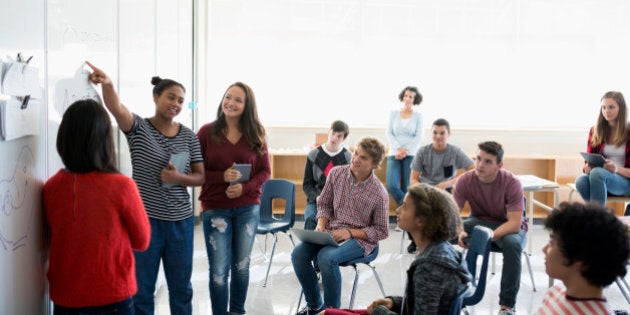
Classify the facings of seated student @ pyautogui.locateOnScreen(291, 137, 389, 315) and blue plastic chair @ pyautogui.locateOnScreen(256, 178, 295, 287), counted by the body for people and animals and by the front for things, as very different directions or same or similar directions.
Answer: same or similar directions

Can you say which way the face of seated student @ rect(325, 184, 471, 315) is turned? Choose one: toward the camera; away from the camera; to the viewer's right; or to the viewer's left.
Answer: to the viewer's left

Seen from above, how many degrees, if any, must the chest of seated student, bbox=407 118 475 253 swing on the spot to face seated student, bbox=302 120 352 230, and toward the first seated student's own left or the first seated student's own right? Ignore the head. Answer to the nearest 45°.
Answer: approximately 45° to the first seated student's own right

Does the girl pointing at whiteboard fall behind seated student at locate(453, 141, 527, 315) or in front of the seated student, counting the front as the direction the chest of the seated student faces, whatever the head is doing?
in front

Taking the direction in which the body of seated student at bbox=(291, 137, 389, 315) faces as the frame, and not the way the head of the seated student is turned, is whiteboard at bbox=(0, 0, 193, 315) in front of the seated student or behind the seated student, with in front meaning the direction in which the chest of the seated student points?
in front

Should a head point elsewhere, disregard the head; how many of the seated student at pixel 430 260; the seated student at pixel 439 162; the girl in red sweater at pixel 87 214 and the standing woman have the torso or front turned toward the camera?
2

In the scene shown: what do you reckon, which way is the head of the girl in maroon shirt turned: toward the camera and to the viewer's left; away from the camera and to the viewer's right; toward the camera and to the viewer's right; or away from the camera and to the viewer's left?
toward the camera and to the viewer's left

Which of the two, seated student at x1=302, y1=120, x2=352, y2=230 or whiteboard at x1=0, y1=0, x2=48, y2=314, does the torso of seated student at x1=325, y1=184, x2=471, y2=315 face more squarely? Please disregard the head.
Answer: the whiteboard

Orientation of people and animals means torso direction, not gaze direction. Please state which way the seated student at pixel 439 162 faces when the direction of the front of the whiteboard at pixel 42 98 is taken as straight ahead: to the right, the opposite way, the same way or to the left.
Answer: to the right

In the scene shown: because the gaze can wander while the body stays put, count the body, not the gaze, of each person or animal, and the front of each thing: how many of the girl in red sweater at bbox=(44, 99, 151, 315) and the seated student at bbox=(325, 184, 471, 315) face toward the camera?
0

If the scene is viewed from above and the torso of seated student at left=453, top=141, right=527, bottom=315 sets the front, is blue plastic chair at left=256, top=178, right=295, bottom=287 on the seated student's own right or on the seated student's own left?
on the seated student's own right

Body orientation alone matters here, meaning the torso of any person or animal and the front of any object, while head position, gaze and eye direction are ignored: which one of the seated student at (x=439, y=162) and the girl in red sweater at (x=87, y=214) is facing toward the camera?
the seated student

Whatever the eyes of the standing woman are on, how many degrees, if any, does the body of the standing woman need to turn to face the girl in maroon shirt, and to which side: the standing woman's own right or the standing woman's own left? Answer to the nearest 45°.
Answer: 0° — they already face them

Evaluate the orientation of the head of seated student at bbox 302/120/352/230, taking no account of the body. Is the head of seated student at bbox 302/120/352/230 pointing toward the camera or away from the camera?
toward the camera

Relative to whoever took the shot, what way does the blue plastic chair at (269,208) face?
facing the viewer and to the left of the viewer

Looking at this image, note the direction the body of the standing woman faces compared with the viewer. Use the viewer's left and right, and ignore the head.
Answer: facing the viewer
